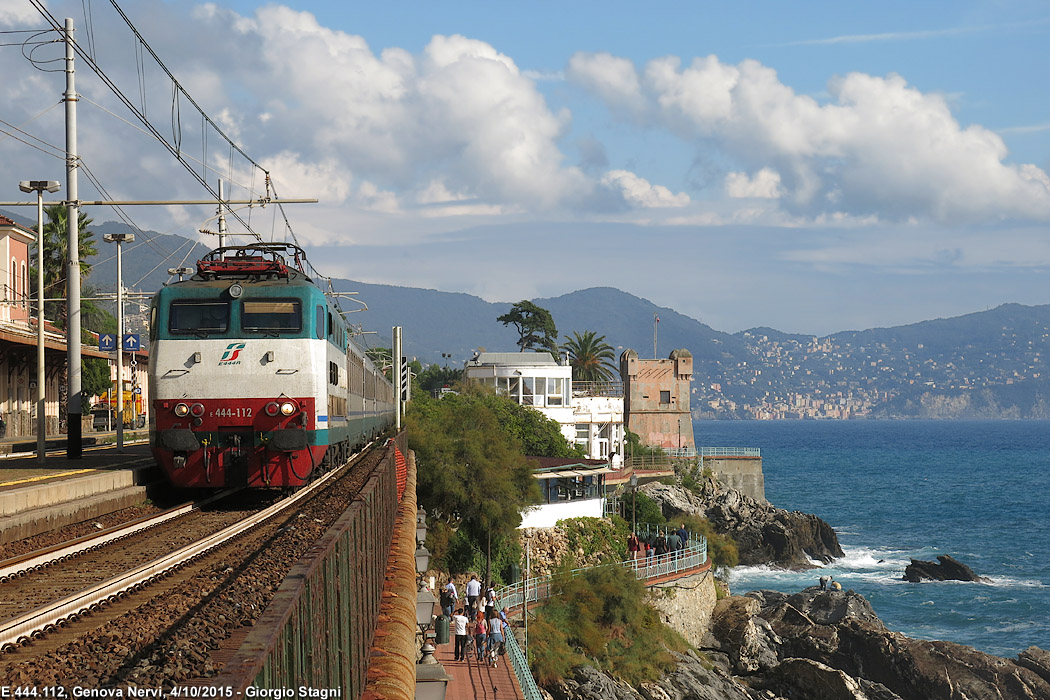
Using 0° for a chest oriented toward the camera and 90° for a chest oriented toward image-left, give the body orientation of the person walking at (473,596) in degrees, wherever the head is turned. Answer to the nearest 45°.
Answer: approximately 180°

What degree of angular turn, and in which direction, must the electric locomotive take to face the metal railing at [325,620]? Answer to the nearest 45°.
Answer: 0° — it already faces it

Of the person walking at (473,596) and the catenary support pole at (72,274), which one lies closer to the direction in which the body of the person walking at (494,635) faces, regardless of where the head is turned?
the person walking

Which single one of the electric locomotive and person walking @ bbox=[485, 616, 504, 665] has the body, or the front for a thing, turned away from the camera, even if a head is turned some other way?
the person walking

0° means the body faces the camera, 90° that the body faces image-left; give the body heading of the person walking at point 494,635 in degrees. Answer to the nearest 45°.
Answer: approximately 180°

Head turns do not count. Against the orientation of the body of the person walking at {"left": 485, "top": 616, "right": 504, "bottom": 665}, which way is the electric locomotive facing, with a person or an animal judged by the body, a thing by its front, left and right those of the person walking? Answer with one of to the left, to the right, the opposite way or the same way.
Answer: the opposite way

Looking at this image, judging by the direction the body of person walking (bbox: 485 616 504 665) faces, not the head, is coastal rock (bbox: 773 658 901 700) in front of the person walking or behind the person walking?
in front

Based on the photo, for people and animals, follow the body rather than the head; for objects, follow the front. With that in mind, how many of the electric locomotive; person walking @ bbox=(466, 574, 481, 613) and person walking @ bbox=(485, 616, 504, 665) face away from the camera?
2

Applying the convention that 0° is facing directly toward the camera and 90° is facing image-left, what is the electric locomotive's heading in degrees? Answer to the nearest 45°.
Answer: approximately 0°
